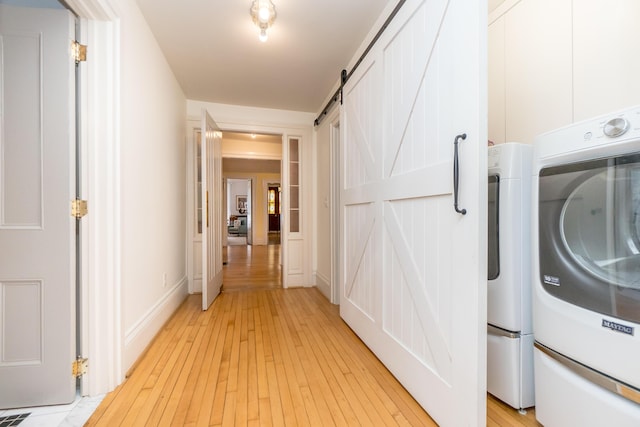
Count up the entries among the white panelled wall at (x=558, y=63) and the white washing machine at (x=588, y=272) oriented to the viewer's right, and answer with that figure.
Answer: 0

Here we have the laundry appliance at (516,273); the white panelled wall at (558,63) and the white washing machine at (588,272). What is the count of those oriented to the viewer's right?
0

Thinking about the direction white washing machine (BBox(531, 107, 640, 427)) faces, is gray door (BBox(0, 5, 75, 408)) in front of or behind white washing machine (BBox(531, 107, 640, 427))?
in front

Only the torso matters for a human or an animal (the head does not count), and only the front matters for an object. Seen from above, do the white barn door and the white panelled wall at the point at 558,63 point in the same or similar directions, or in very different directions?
same or similar directions

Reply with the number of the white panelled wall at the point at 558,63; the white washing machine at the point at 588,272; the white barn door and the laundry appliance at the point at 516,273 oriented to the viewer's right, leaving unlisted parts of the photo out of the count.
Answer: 0

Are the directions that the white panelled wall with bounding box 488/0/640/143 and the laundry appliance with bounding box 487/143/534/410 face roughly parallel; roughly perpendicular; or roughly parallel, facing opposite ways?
roughly parallel

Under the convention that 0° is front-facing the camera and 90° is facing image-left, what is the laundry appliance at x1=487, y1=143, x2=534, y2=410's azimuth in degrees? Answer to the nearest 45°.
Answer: approximately 45°

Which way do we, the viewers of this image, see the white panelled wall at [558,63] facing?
facing the viewer and to the left of the viewer
